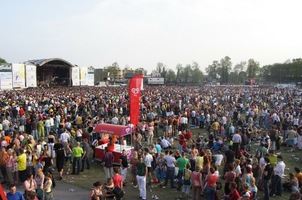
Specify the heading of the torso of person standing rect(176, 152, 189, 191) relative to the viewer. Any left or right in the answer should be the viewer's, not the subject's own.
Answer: facing away from the viewer

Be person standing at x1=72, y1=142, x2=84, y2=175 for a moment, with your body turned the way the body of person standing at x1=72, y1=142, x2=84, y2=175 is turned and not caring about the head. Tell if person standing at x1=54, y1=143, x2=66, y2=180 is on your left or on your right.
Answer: on your left

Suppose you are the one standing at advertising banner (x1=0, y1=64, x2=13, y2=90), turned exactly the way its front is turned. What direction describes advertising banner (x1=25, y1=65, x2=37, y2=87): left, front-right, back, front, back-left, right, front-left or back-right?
back-left

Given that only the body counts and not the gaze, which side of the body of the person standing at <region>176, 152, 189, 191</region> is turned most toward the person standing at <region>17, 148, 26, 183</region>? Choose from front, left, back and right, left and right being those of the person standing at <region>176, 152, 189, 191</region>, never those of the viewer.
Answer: left

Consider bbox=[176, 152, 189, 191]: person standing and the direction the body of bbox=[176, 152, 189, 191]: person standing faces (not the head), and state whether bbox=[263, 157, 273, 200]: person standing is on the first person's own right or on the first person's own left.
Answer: on the first person's own right

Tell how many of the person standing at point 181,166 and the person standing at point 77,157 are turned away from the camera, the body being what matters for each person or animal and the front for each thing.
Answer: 2

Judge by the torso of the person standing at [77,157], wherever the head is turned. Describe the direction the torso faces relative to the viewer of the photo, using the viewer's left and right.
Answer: facing away from the viewer

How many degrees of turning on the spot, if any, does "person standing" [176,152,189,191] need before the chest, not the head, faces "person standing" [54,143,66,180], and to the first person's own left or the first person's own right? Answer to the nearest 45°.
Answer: approximately 90° to the first person's own left

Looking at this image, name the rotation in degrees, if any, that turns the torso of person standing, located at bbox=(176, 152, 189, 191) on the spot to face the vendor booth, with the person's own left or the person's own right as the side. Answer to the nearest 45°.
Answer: approximately 45° to the person's own left

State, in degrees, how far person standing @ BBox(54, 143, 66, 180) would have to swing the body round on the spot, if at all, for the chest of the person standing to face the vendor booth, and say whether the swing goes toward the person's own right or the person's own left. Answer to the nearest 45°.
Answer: approximately 90° to the person's own right

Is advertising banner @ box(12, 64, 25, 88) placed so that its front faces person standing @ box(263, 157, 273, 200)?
yes
